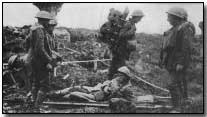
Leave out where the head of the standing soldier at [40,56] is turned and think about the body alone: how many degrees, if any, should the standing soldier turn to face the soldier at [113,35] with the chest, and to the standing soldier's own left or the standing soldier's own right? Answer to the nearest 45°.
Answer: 0° — they already face them

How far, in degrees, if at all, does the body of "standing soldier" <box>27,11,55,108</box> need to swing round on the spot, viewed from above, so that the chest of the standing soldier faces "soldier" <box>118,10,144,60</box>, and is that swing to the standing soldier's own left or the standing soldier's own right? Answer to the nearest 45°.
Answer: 0° — they already face them

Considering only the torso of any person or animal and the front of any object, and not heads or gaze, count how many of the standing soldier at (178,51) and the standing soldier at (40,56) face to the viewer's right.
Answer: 1

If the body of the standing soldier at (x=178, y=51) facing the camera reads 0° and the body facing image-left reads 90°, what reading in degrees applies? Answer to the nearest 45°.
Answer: approximately 90°

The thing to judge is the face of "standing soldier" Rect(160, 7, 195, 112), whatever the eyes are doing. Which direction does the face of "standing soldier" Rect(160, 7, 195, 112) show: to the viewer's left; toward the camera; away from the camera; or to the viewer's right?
to the viewer's left

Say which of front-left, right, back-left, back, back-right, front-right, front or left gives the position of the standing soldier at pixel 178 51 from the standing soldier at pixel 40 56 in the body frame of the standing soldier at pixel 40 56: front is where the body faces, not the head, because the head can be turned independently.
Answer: front

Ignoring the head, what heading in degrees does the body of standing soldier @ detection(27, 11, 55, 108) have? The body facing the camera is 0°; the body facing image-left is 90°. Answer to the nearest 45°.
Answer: approximately 270°

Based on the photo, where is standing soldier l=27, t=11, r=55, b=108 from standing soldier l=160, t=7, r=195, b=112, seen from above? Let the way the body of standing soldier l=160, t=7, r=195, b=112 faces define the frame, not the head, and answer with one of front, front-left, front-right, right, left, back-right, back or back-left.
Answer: front
